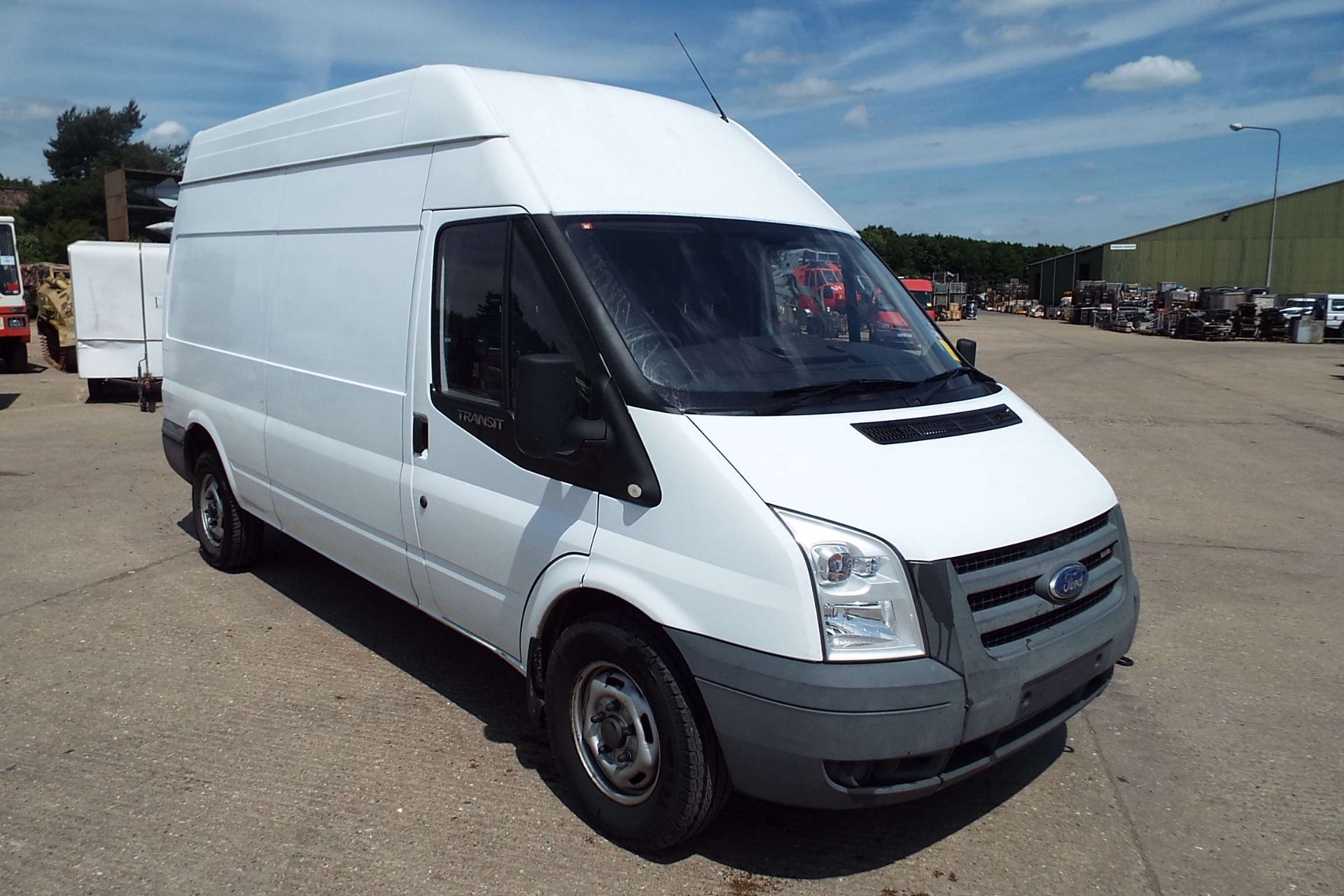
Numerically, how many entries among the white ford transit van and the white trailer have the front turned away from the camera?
0

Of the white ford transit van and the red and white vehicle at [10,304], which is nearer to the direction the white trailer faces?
the white ford transit van

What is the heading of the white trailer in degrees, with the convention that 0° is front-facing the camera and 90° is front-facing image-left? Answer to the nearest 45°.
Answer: approximately 315°

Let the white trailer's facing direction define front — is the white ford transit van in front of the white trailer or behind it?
in front

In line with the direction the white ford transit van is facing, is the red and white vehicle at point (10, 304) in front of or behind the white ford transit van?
behind

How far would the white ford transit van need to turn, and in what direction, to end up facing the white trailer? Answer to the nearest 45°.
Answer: approximately 180°
